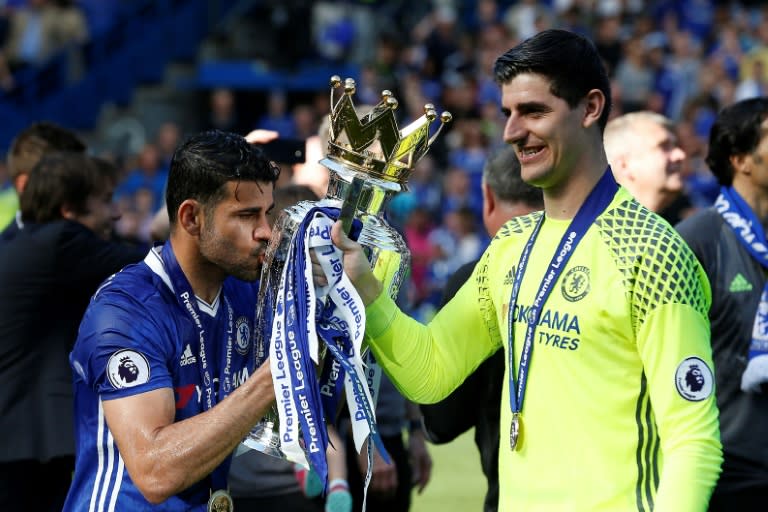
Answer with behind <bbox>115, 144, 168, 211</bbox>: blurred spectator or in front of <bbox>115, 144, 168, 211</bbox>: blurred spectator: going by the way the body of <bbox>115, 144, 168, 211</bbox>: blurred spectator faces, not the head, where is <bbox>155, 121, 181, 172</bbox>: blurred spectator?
behind

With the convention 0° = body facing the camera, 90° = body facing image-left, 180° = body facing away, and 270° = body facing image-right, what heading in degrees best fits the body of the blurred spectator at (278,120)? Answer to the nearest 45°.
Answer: approximately 0°

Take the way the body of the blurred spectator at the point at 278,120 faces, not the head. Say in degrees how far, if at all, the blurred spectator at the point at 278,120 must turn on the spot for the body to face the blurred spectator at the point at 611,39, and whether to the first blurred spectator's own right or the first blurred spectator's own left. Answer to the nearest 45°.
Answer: approximately 90° to the first blurred spectator's own left

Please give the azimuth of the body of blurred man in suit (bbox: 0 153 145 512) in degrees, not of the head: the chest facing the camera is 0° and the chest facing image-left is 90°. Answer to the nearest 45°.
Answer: approximately 225°

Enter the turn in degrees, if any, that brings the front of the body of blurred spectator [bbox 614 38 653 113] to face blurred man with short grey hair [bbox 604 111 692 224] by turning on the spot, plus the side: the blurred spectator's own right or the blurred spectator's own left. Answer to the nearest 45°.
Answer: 0° — they already face them

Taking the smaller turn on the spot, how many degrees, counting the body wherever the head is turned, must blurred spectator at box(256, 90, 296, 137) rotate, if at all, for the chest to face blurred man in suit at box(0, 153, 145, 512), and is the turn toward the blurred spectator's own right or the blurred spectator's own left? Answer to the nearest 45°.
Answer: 0° — they already face them

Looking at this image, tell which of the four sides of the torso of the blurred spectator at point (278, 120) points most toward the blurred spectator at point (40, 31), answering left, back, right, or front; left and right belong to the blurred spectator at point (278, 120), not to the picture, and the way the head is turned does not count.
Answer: right
